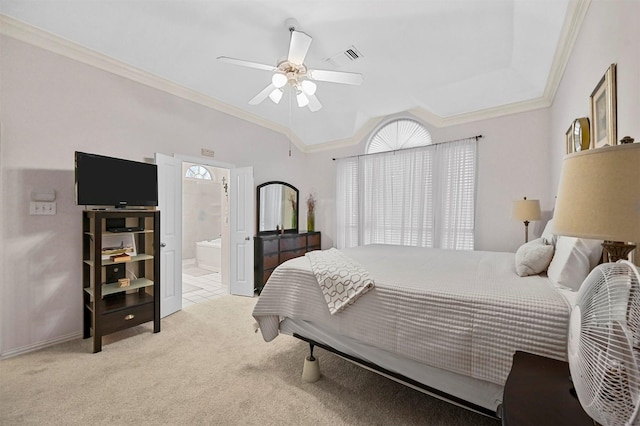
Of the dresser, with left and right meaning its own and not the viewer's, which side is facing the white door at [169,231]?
right

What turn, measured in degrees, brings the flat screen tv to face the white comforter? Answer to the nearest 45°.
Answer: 0° — it already faces it

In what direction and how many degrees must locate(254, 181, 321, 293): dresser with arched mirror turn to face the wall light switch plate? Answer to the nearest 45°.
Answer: approximately 90° to its right

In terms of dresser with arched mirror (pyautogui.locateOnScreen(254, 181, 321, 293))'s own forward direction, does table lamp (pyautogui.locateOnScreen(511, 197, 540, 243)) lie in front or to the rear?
in front

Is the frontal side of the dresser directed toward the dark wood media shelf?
no

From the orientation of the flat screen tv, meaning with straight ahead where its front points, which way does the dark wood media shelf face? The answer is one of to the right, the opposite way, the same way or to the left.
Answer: the same way

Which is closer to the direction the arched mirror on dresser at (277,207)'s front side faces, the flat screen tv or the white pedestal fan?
the white pedestal fan

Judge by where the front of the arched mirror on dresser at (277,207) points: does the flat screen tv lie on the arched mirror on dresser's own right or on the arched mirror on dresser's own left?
on the arched mirror on dresser's own right

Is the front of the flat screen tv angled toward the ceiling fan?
yes

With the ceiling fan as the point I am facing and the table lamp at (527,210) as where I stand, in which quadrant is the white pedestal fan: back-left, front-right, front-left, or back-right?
front-left

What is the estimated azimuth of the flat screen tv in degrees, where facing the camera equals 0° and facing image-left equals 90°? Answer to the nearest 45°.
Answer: approximately 315°

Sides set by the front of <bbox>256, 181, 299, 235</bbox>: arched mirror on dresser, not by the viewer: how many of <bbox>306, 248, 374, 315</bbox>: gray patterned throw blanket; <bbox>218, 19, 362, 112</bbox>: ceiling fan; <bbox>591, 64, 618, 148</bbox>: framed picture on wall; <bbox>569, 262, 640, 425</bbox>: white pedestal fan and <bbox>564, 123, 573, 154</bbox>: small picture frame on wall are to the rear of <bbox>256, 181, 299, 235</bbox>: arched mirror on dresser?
0

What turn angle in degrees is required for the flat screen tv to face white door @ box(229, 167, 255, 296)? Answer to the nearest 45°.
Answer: approximately 45° to its left

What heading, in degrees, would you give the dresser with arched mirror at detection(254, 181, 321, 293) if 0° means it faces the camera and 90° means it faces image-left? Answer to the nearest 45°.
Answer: approximately 315°

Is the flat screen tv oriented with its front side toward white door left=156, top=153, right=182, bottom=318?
no

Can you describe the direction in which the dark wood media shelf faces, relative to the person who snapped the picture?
facing the viewer and to the right of the viewer

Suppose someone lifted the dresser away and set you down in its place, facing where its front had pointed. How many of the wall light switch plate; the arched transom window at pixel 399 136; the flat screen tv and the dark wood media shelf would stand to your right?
3

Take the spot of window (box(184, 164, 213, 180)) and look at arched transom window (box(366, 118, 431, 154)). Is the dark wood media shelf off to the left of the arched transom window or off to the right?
right

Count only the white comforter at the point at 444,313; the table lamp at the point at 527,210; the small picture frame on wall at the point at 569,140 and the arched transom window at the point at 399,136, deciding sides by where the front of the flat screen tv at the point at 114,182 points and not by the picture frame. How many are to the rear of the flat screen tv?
0
